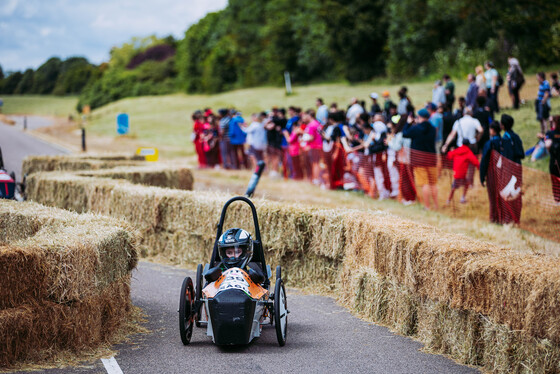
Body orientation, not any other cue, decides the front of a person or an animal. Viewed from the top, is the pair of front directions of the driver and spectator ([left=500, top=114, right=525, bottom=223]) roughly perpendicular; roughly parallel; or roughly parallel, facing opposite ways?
roughly perpendicular

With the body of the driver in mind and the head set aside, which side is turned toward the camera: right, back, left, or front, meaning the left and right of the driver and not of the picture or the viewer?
front

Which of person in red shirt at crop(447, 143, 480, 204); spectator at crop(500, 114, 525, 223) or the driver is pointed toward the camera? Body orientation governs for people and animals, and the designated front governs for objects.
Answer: the driver

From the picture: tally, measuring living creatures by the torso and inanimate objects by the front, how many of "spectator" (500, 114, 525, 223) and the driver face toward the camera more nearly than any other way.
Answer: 1

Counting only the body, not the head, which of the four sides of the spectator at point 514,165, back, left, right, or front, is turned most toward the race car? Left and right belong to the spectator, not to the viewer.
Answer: left

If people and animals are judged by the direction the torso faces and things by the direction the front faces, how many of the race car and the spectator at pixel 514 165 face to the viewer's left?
1

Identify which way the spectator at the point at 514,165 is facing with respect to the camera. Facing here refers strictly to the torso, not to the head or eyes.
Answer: to the viewer's left

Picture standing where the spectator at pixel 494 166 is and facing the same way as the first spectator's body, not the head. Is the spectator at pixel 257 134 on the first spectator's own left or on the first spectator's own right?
on the first spectator's own right

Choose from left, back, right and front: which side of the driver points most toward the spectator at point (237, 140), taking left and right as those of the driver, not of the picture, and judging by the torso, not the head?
back

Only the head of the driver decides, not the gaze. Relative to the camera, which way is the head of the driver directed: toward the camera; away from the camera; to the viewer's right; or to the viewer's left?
toward the camera
